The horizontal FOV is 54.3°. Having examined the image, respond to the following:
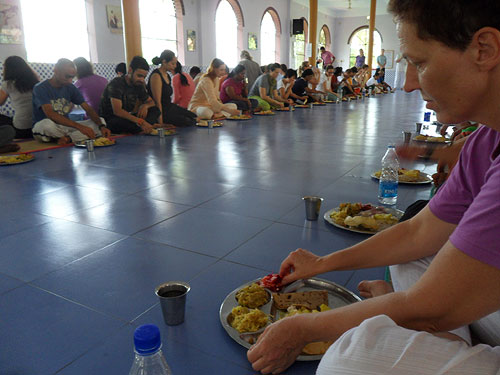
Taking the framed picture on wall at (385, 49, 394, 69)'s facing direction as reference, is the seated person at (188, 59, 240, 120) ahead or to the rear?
ahead

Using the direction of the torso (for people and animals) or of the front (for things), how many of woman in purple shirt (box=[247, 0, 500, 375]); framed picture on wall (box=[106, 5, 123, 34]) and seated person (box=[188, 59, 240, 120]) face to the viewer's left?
1

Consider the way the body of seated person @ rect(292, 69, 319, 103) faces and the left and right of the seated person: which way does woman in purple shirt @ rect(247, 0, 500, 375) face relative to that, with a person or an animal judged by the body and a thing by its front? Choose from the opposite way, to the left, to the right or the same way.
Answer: the opposite way

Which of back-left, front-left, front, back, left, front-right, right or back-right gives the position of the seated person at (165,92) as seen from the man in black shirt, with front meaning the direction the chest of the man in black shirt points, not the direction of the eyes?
left

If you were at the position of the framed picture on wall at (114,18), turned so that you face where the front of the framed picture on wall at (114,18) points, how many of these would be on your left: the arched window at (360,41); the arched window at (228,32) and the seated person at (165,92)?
2

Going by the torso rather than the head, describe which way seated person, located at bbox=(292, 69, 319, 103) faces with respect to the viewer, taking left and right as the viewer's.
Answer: facing to the right of the viewer

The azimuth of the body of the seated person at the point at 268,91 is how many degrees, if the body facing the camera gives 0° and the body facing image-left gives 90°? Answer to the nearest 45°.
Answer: approximately 315°

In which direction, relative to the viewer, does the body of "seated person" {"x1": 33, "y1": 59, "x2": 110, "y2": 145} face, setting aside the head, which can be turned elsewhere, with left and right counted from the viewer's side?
facing the viewer and to the right of the viewer

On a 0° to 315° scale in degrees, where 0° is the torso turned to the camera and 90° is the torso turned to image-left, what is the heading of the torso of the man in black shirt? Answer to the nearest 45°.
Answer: approximately 315°

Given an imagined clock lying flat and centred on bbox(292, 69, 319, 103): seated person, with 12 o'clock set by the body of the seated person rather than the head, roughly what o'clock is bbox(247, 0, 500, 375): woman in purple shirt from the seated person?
The woman in purple shirt is roughly at 3 o'clock from the seated person.

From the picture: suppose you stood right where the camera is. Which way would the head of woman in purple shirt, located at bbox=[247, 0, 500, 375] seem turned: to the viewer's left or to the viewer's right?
to the viewer's left

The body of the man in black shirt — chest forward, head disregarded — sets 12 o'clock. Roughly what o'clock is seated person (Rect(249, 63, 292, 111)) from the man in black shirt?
The seated person is roughly at 9 o'clock from the man in black shirt.
